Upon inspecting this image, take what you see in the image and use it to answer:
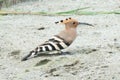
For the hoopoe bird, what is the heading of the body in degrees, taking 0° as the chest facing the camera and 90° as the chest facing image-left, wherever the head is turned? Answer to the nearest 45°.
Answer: approximately 270°
